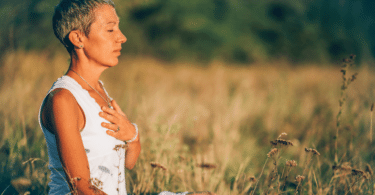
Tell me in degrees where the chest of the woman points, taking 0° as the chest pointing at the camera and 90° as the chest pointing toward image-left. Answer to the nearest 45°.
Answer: approximately 270°

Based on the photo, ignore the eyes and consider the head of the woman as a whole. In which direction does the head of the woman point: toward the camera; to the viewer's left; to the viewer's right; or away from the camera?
to the viewer's right

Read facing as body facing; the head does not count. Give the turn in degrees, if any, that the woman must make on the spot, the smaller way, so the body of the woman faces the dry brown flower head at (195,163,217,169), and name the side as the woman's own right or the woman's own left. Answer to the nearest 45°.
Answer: approximately 45° to the woman's own left
